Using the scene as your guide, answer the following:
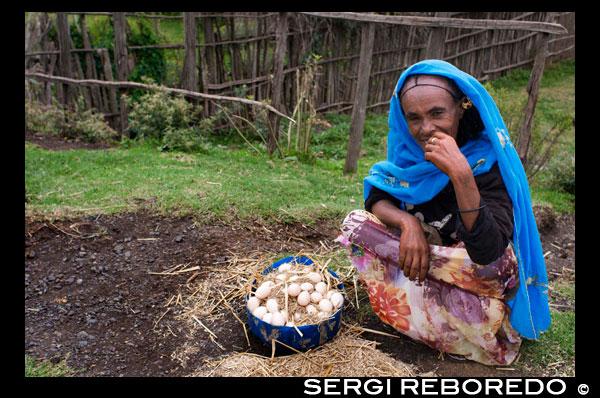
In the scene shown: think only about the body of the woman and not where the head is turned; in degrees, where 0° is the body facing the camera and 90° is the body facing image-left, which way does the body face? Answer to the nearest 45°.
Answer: approximately 45°

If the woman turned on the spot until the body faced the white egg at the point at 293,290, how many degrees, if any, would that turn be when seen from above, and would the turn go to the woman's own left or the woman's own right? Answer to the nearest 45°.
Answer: approximately 45° to the woman's own right

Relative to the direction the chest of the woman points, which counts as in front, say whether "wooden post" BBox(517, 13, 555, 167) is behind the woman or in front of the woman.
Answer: behind

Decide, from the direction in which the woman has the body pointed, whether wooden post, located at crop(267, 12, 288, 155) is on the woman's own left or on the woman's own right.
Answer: on the woman's own right

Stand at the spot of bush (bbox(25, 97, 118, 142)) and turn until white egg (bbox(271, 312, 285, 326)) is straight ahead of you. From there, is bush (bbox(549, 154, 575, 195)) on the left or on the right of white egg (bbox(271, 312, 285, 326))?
left

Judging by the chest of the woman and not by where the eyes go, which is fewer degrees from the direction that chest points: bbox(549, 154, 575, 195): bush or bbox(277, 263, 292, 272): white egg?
the white egg

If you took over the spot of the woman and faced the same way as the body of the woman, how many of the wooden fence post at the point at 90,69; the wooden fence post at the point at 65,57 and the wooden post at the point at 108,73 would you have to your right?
3

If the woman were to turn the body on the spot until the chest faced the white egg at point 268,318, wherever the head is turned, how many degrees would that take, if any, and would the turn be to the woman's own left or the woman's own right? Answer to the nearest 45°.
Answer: approximately 45° to the woman's own right

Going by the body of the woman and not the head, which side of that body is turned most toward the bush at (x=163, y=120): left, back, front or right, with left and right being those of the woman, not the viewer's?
right

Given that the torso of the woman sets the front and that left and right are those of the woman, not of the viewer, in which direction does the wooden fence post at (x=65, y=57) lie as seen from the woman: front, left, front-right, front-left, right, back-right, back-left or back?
right
